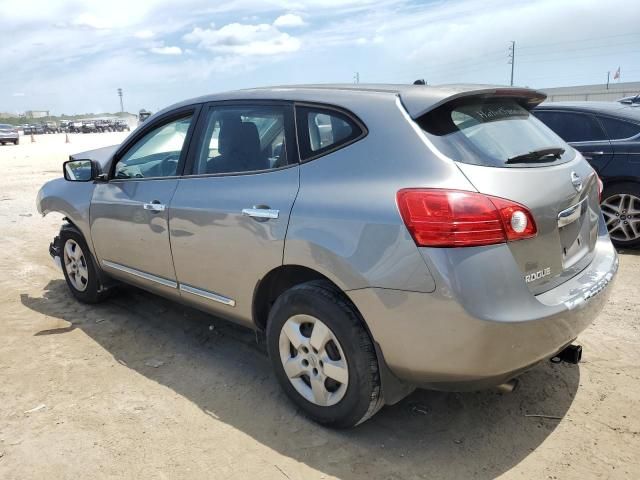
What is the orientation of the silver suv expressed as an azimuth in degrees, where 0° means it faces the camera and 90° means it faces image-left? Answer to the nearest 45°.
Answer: approximately 135°
